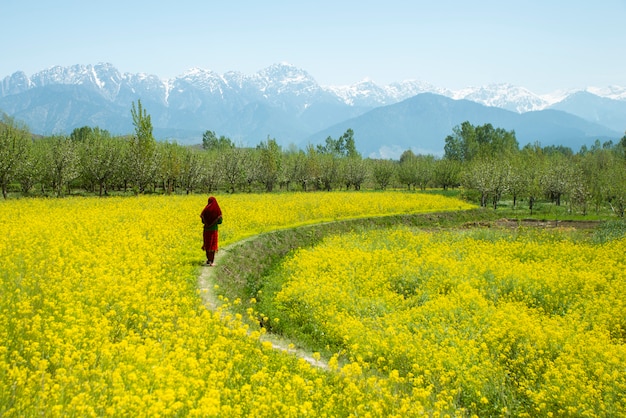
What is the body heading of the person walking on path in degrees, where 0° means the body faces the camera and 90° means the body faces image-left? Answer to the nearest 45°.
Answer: approximately 180°

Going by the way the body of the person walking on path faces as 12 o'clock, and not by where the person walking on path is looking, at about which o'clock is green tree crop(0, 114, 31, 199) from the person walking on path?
The green tree is roughly at 11 o'clock from the person walking on path.
